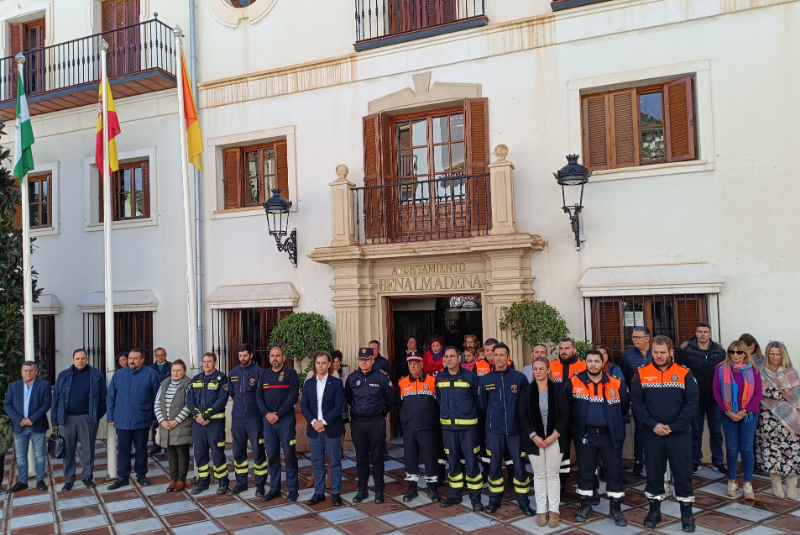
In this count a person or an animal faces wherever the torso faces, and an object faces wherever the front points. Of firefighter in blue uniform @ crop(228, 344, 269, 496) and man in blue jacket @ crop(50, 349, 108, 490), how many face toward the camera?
2

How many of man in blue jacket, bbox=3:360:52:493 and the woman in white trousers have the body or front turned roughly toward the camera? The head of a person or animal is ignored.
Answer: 2

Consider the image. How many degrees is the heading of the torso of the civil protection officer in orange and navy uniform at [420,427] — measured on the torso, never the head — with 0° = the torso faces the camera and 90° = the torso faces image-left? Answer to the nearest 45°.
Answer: approximately 0°

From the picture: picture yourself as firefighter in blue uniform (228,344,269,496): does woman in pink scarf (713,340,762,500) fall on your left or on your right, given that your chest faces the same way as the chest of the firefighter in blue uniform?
on your left

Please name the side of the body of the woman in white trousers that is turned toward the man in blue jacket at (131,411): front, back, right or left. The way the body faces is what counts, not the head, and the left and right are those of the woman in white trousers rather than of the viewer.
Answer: right

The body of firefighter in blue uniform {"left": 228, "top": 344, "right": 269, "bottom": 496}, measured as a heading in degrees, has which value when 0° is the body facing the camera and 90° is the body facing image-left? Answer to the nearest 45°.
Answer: approximately 0°

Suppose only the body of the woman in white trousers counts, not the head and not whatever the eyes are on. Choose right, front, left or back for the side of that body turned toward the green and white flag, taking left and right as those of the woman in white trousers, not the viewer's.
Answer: right
